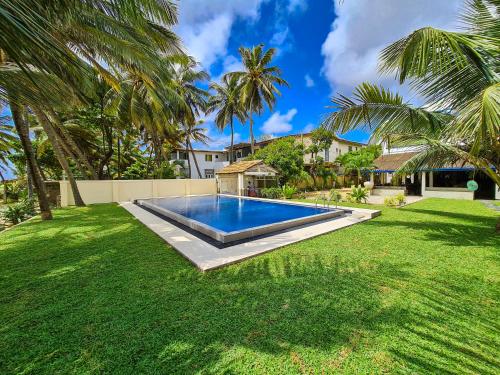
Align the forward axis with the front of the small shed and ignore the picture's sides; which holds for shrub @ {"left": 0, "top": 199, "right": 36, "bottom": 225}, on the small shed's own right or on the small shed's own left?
on the small shed's own right

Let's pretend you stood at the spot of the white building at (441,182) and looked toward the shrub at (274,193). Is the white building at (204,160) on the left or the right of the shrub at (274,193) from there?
right

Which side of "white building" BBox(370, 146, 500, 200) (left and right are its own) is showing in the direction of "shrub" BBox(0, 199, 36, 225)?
front

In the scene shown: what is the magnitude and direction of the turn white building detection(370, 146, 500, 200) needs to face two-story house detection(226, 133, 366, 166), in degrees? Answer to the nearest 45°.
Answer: approximately 90° to its right

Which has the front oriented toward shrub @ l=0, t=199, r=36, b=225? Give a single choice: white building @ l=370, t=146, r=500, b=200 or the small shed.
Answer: the white building

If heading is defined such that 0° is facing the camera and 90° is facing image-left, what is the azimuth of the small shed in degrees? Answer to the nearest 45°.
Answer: approximately 315°

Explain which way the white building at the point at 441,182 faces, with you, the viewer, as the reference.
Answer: facing the viewer and to the left of the viewer

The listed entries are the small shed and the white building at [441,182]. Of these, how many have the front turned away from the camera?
0

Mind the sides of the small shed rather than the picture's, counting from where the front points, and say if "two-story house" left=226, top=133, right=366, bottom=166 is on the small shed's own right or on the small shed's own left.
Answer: on the small shed's own left

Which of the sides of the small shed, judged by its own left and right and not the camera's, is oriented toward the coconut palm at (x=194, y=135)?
back
